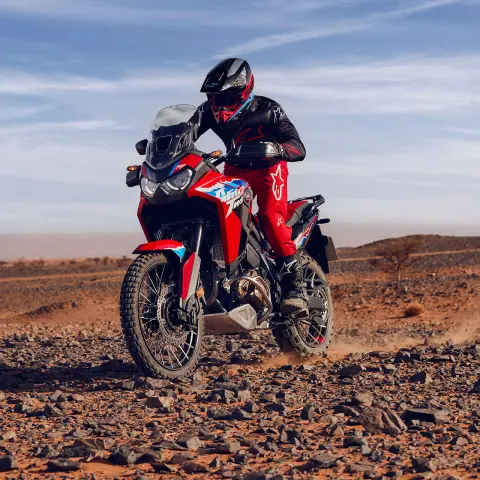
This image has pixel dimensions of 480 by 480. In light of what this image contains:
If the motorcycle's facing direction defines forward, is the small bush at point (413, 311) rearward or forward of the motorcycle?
rearward

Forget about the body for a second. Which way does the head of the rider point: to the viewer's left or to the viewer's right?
to the viewer's left

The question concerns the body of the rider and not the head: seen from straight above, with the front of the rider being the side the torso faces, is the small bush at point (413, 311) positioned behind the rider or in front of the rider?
behind

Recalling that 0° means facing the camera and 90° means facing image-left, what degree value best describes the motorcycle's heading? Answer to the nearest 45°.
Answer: approximately 45°

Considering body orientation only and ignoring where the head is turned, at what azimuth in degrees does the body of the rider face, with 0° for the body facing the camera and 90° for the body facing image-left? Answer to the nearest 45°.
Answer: approximately 45°
